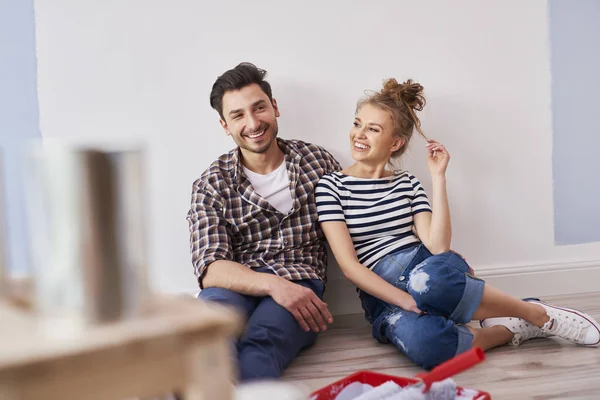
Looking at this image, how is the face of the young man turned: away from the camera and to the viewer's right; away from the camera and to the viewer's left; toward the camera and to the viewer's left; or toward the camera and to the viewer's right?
toward the camera and to the viewer's right

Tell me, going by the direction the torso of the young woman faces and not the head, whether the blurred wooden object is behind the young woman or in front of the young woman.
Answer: in front

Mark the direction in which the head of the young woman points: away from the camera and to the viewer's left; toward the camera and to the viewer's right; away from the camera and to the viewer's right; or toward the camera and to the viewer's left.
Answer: toward the camera and to the viewer's left

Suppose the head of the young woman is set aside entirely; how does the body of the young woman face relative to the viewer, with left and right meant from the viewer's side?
facing the viewer
